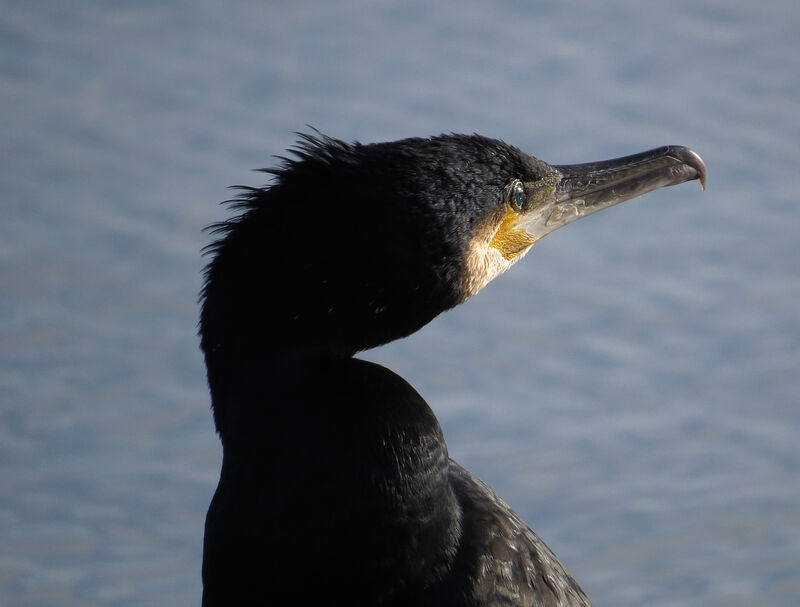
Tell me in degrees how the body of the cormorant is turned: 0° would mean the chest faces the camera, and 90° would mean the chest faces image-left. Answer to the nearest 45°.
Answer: approximately 270°
